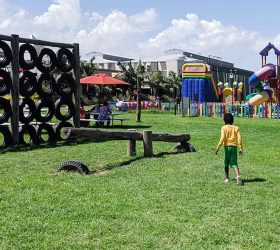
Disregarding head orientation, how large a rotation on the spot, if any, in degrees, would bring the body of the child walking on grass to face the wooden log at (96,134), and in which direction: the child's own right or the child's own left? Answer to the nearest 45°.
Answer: approximately 45° to the child's own left

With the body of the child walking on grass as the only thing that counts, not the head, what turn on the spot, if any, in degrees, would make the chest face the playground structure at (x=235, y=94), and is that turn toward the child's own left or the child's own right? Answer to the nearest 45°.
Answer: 0° — they already face it

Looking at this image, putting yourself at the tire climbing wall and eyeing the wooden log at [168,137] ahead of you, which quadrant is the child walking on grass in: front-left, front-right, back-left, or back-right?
front-right

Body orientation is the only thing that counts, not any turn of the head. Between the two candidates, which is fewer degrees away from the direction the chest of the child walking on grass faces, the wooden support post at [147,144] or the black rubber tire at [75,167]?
the wooden support post

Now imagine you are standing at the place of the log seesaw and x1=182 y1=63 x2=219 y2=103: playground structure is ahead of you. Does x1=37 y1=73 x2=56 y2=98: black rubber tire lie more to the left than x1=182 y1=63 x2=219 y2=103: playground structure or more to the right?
left

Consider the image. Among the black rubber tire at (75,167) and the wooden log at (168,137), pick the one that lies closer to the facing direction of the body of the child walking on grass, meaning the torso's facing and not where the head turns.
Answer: the wooden log

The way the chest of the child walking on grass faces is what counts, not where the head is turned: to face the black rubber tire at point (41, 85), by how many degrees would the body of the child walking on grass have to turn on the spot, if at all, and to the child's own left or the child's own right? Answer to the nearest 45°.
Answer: approximately 45° to the child's own left

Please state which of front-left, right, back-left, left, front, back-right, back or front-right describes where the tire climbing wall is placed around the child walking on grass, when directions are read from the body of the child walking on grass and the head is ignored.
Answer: front-left

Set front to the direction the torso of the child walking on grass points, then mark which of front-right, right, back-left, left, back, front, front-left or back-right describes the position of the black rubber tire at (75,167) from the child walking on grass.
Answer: left

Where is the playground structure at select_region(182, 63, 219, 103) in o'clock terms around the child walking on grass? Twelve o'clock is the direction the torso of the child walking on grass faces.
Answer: The playground structure is roughly at 12 o'clock from the child walking on grass.

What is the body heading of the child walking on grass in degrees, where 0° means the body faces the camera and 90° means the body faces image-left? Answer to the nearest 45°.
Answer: approximately 180°

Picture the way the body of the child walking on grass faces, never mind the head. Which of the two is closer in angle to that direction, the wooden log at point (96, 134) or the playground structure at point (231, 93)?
the playground structure
